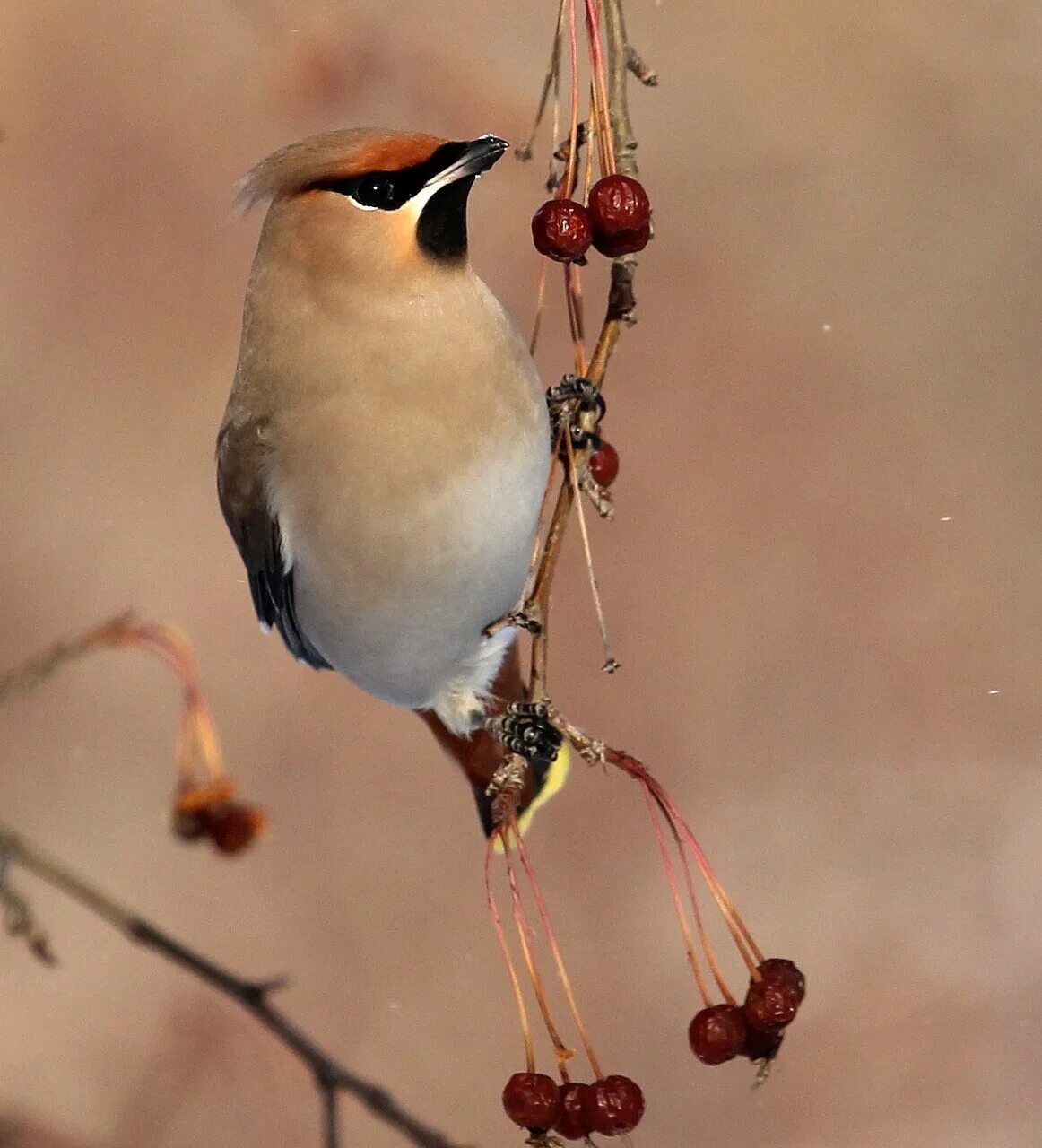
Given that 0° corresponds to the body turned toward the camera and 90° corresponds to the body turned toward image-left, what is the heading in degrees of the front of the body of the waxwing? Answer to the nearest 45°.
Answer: approximately 315°
